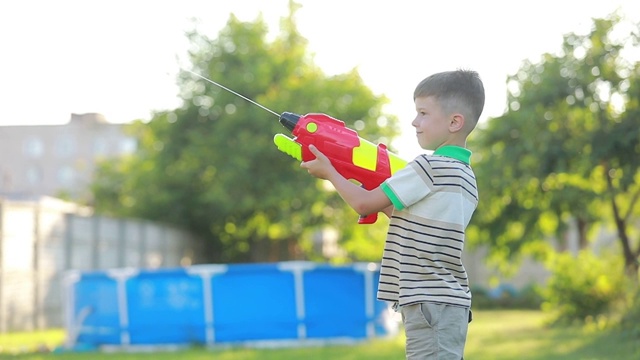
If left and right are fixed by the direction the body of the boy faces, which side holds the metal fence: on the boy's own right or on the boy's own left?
on the boy's own right

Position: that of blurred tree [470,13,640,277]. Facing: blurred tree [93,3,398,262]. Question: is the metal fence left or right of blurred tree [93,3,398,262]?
left

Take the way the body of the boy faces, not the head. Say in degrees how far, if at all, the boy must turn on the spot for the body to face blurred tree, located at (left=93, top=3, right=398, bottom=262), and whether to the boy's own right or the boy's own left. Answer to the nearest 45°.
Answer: approximately 90° to the boy's own right

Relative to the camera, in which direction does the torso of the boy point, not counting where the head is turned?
to the viewer's left

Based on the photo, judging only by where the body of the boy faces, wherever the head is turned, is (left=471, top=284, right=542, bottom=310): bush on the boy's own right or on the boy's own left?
on the boy's own right

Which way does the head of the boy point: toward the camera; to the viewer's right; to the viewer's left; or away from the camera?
to the viewer's left
